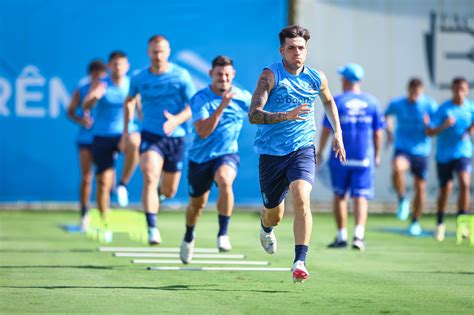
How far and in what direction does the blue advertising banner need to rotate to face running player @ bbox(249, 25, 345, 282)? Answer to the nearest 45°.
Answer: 0° — it already faces them

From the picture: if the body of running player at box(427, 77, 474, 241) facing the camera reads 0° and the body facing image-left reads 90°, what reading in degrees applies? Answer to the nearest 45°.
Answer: approximately 0°

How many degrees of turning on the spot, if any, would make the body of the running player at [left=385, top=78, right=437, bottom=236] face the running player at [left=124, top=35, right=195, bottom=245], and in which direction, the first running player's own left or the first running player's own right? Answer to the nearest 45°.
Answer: approximately 45° to the first running player's own right

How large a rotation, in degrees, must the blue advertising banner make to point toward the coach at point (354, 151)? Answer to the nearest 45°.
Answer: approximately 45° to its left

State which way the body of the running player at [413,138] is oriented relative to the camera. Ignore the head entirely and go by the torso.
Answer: toward the camera

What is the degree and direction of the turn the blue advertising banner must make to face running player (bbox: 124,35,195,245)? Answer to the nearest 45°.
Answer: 0° — it already faces them

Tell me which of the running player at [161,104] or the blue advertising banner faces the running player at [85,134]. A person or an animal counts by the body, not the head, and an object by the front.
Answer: the blue advertising banner

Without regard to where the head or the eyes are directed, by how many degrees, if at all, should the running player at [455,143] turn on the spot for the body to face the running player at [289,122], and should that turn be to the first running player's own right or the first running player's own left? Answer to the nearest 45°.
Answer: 0° — they already face them

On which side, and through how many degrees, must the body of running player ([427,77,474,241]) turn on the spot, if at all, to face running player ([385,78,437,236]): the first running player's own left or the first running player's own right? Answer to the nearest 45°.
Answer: approximately 135° to the first running player's own right

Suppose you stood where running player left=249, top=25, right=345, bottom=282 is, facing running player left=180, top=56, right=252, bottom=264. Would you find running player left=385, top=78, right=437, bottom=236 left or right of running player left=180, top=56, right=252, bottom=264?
right

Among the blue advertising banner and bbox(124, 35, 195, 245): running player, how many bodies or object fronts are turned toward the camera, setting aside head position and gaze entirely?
2

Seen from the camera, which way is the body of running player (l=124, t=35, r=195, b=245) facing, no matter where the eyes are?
toward the camera
